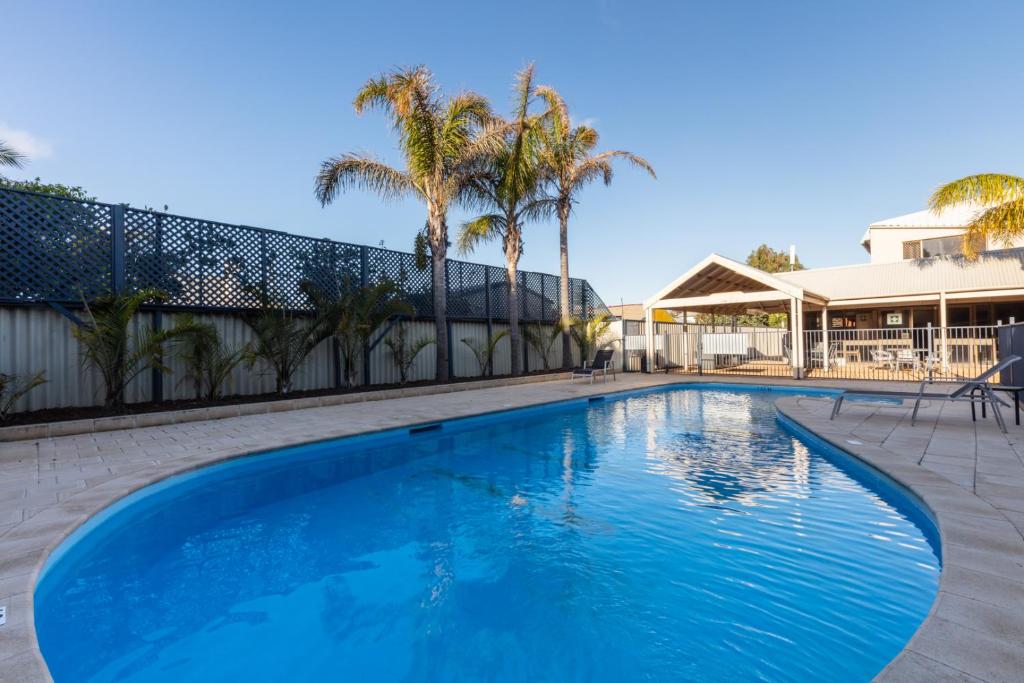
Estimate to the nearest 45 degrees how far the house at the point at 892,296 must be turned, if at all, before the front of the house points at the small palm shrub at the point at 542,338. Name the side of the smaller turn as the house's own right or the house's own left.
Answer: approximately 45° to the house's own right

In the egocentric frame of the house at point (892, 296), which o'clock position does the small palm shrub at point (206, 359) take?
The small palm shrub is roughly at 1 o'clock from the house.

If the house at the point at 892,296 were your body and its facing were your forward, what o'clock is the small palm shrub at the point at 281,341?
The small palm shrub is roughly at 1 o'clock from the house.

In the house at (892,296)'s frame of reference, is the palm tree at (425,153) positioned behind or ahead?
ahead

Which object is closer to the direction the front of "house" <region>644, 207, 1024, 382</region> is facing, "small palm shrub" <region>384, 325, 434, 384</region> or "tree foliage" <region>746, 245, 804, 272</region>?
the small palm shrub

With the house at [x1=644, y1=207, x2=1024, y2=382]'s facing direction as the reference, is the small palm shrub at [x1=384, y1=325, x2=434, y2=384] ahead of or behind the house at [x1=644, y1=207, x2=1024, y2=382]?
ahead

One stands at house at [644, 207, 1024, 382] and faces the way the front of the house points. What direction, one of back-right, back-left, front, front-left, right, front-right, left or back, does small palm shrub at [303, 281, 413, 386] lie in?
front-right

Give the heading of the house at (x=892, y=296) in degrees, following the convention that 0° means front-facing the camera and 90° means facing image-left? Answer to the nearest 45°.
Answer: approximately 0°
